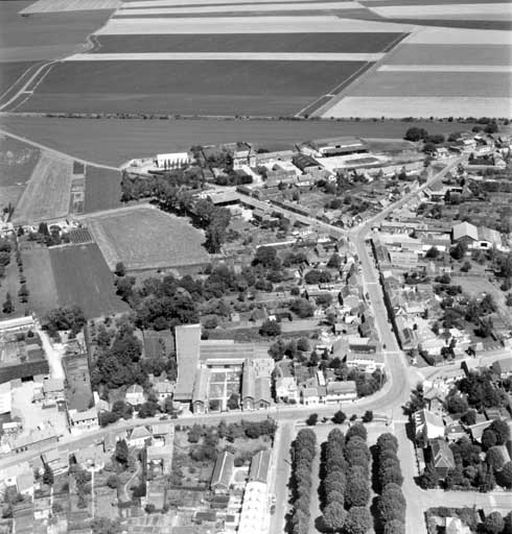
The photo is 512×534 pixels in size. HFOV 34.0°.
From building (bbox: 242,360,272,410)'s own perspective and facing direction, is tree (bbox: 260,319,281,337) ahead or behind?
behind

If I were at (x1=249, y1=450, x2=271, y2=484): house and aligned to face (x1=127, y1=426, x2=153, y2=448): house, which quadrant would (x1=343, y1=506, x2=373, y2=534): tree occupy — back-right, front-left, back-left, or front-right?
back-left

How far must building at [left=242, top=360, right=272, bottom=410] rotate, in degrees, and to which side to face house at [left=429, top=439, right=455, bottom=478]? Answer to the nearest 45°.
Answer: approximately 45° to its left

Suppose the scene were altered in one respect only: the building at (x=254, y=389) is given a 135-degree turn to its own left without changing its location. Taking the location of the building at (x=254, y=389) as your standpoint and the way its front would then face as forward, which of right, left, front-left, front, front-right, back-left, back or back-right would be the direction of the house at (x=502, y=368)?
front-right

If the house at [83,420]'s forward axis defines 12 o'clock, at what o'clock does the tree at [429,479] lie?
The tree is roughly at 10 o'clock from the house.

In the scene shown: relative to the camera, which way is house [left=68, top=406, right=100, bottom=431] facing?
toward the camera

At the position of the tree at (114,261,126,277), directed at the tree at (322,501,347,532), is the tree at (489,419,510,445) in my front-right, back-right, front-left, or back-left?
front-left

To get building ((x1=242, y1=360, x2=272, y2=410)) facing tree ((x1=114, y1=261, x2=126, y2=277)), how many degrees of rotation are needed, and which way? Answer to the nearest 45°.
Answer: approximately 135° to its right

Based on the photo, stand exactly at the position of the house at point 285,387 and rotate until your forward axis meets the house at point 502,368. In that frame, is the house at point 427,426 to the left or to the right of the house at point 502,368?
right
